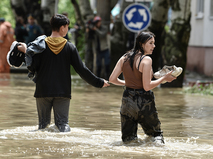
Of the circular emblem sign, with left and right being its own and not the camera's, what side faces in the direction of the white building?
back

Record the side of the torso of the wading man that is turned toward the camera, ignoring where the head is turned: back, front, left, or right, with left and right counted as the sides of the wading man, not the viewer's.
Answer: back

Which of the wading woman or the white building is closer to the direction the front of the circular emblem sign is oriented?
the wading woman

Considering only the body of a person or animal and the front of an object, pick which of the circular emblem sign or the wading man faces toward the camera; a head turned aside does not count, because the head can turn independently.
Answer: the circular emblem sign

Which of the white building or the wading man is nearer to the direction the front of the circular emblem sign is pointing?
the wading man

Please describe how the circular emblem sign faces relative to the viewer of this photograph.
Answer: facing the viewer

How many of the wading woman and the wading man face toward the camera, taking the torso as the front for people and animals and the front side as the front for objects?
0

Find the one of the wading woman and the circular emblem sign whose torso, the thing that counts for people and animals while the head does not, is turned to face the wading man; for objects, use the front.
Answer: the circular emblem sign

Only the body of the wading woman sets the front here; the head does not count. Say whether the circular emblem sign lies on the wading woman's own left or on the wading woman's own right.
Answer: on the wading woman's own left

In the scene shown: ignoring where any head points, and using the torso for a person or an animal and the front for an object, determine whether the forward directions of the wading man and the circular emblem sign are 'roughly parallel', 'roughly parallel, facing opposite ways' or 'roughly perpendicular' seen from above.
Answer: roughly parallel, facing opposite ways

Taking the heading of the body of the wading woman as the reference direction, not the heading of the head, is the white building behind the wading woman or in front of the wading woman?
in front

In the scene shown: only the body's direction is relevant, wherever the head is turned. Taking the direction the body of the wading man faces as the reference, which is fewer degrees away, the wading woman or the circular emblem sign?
the circular emblem sign

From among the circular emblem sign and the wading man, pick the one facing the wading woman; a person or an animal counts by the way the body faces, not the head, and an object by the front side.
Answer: the circular emblem sign

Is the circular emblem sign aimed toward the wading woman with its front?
yes

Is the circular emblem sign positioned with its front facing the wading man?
yes
